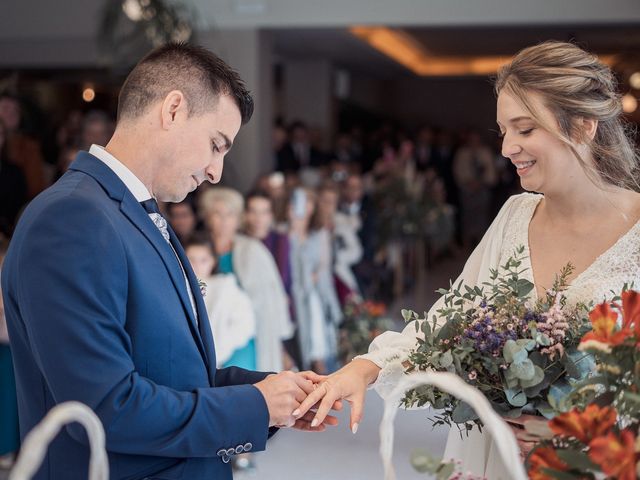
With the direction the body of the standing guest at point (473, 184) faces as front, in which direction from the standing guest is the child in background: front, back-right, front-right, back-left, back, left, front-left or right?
front

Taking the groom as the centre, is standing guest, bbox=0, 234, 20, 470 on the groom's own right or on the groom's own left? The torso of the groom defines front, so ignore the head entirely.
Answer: on the groom's own left

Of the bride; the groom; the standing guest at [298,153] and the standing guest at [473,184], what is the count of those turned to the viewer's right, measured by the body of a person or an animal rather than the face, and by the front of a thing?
1

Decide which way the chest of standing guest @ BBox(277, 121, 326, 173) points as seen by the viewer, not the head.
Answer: toward the camera

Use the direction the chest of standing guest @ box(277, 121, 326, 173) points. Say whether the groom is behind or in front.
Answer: in front

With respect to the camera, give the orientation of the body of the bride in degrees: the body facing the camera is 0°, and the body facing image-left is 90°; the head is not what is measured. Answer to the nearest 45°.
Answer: approximately 45°

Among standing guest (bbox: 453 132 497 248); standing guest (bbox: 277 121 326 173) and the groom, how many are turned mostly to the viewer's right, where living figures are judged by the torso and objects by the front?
1

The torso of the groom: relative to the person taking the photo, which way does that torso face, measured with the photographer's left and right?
facing to the right of the viewer

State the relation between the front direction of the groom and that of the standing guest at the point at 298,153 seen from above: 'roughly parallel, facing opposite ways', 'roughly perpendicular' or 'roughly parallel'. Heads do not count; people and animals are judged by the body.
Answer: roughly perpendicular

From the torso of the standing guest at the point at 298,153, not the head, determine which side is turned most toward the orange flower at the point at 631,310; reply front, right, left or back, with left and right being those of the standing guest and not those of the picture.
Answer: front

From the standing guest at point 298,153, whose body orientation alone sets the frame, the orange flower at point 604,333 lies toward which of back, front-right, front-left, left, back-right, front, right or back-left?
front

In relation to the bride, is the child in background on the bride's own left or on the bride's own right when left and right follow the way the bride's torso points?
on the bride's own right

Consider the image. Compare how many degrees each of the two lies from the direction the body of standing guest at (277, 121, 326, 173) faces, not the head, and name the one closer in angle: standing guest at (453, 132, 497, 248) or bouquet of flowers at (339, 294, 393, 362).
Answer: the bouquet of flowers

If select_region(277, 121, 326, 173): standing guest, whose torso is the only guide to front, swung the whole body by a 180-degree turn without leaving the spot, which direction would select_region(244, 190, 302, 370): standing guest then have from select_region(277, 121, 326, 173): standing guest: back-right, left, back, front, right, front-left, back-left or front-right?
back
